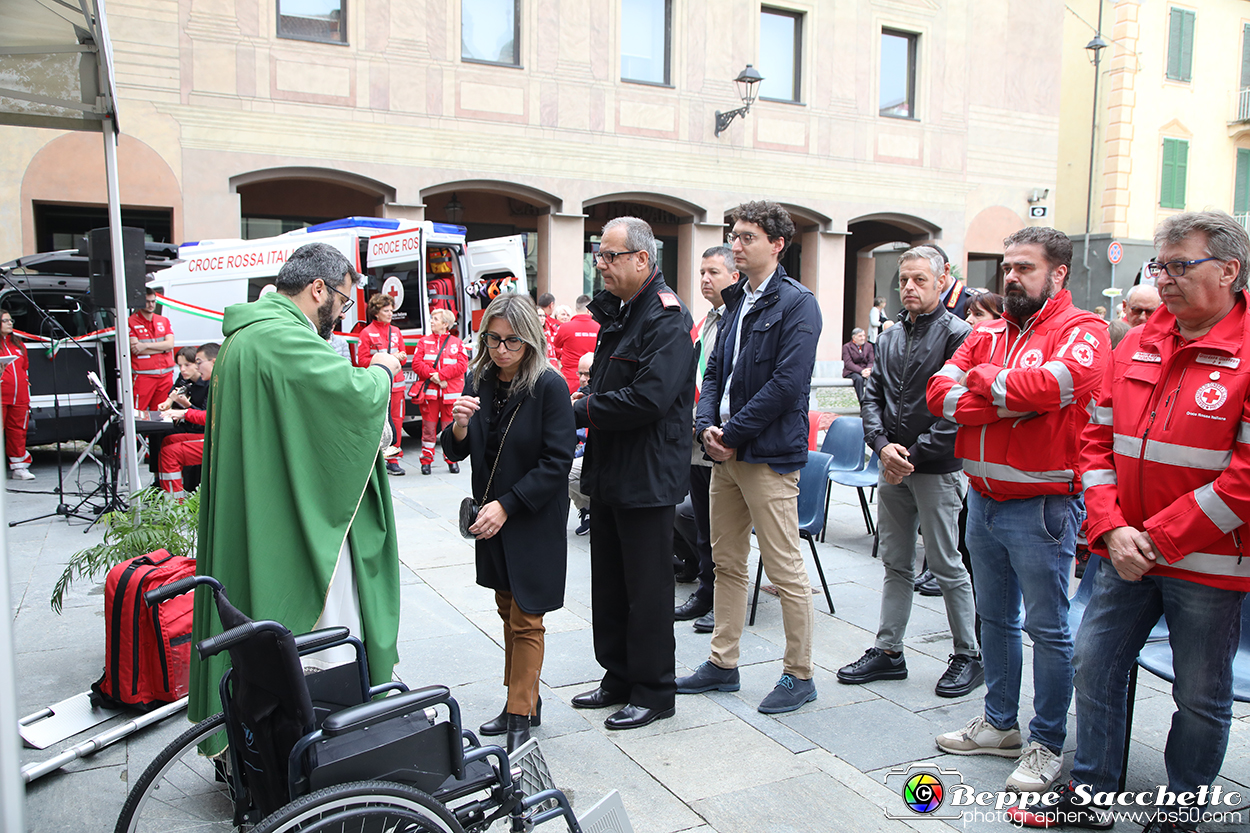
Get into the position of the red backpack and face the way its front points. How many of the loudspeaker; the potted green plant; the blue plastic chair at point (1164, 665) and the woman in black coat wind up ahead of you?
2

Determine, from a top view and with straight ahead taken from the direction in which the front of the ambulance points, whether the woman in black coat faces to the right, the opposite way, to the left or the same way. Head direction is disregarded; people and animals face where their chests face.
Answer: to the left

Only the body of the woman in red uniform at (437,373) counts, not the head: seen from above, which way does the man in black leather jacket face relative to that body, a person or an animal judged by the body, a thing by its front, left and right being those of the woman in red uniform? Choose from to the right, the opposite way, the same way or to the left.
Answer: to the right

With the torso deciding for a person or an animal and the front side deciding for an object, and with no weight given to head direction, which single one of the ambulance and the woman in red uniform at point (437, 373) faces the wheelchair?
the woman in red uniform

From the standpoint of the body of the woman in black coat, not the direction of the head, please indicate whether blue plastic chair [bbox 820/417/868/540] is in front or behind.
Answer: behind

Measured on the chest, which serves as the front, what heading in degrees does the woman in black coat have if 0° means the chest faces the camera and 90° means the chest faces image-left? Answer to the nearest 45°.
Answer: approximately 45°

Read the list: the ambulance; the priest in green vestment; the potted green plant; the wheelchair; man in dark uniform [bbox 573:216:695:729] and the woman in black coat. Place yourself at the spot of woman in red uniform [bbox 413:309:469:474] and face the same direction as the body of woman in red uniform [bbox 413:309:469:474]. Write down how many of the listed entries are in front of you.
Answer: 5

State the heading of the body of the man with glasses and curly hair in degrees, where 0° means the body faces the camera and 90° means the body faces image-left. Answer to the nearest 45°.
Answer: approximately 45°

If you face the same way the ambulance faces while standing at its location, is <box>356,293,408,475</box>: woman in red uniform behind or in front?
behind

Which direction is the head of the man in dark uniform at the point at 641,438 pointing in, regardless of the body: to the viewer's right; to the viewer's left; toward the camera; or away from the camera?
to the viewer's left

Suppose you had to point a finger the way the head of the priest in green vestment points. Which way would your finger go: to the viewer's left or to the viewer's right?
to the viewer's right

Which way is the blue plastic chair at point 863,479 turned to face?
to the viewer's left

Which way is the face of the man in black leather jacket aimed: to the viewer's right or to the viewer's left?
to the viewer's left

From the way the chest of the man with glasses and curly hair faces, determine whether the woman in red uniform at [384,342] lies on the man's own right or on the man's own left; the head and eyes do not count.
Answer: on the man's own right

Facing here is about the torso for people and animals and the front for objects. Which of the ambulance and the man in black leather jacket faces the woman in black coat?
the man in black leather jacket
